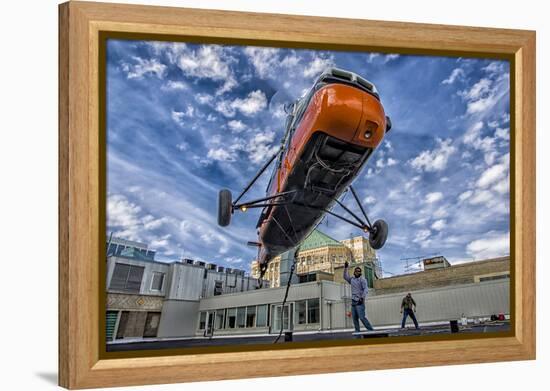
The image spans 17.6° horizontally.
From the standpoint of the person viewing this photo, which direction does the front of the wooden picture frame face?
facing the viewer and to the right of the viewer
